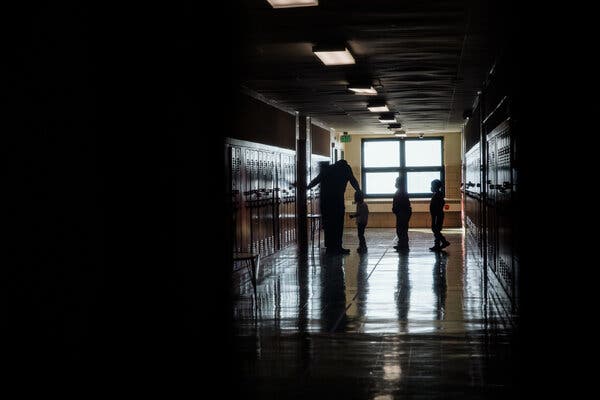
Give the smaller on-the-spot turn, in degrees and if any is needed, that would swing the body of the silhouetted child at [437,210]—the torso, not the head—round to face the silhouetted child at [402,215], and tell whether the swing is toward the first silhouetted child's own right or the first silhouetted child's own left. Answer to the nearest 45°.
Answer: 0° — they already face them

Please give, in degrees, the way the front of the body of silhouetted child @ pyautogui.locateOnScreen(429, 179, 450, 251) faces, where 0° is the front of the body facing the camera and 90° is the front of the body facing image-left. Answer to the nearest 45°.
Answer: approximately 90°

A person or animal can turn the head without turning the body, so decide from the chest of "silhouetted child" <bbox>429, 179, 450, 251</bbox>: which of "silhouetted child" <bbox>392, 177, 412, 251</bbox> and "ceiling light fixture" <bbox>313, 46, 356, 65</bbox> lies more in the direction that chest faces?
the silhouetted child

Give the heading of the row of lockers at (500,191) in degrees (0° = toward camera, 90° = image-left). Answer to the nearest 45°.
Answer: approximately 90°

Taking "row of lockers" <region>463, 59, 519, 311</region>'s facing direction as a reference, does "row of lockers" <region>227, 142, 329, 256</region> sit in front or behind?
in front
